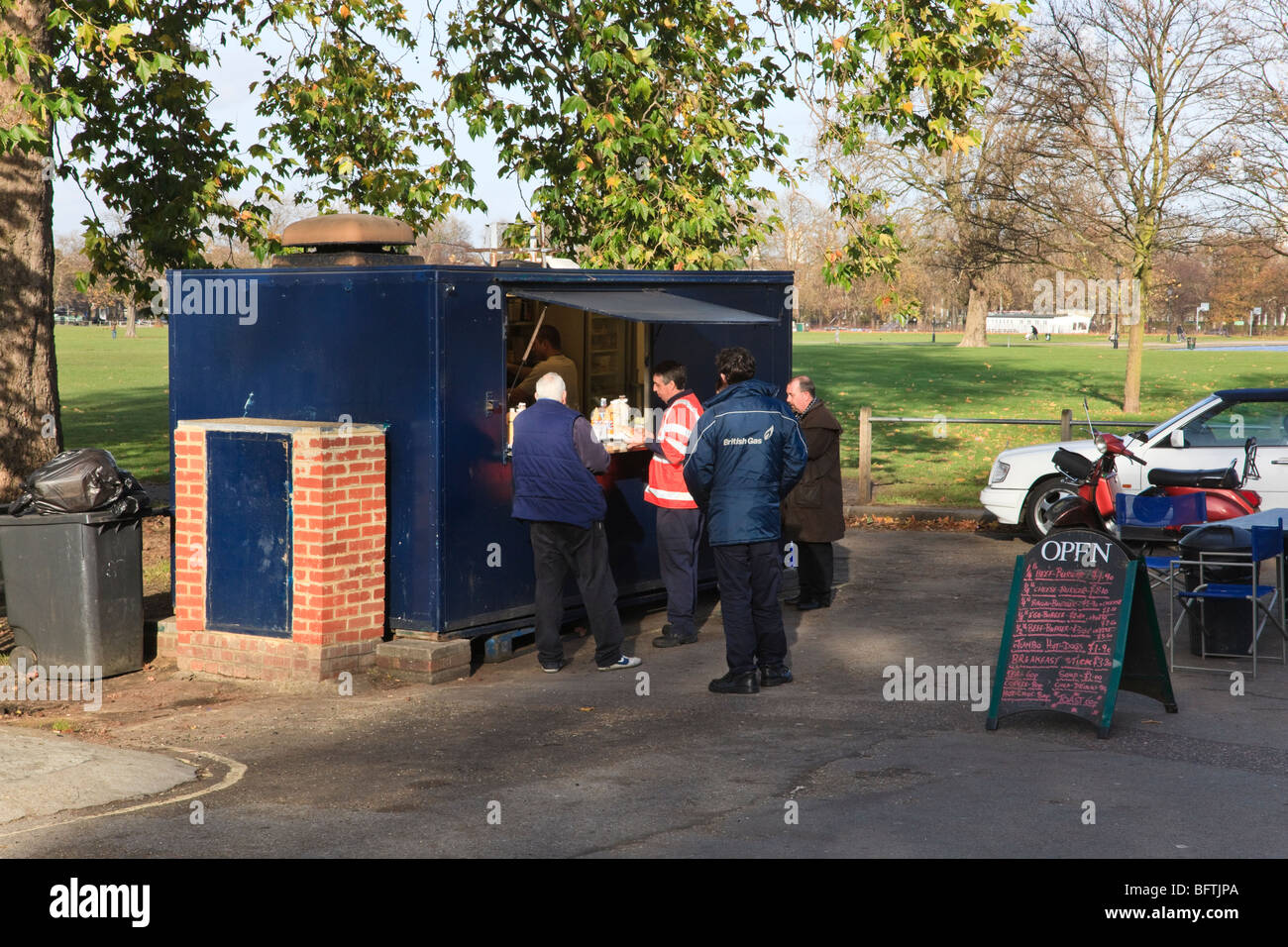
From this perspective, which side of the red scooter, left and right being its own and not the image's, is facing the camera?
left

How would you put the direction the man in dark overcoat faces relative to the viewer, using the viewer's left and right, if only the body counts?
facing to the left of the viewer

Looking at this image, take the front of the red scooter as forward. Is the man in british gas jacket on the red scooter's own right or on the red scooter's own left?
on the red scooter's own left

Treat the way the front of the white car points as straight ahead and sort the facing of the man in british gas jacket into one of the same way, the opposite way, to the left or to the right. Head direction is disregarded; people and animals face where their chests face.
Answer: to the right

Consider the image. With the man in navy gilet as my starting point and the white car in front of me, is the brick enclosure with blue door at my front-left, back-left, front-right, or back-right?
back-left

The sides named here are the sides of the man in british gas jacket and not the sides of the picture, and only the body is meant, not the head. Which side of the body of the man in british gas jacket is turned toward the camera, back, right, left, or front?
back

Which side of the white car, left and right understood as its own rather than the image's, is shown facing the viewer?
left

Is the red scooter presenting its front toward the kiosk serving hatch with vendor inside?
yes

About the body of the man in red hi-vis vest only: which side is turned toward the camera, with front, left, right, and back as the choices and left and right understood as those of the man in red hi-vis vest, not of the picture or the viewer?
left

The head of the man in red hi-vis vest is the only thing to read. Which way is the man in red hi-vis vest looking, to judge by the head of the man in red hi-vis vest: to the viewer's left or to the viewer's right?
to the viewer's left
